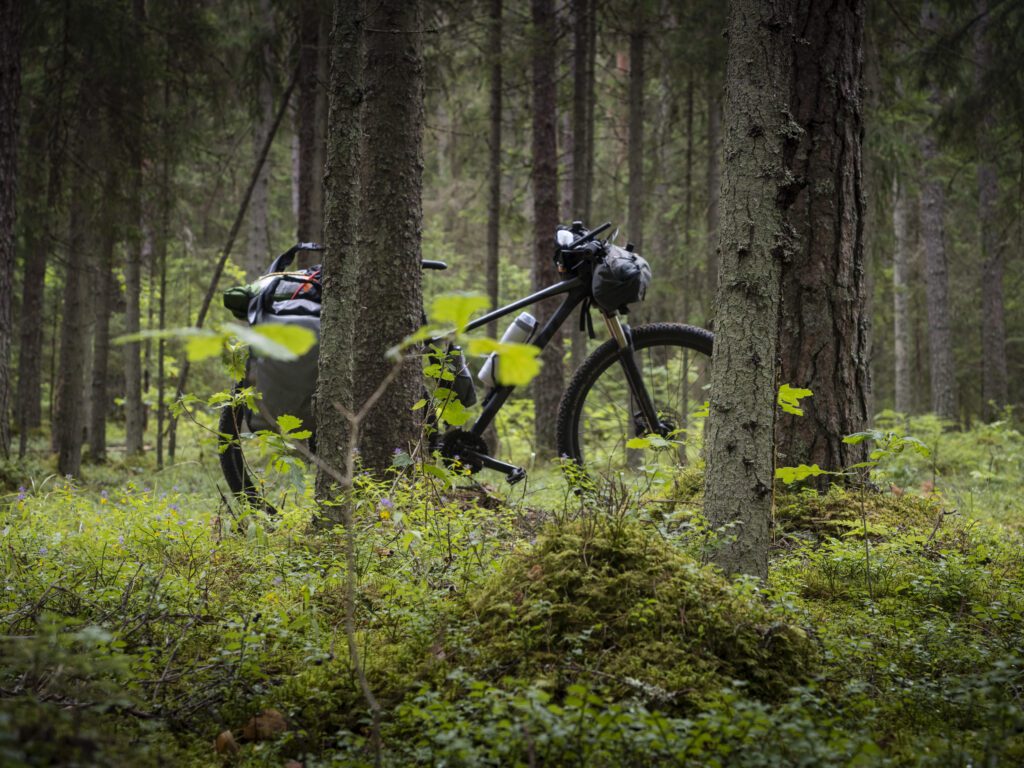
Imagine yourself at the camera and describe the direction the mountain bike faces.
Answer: facing to the right of the viewer

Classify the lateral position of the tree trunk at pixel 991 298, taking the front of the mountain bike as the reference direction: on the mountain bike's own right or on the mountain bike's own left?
on the mountain bike's own left

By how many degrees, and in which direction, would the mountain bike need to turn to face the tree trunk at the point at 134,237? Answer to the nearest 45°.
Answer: approximately 135° to its left

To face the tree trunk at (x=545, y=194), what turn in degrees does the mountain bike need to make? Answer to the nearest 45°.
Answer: approximately 90° to its left

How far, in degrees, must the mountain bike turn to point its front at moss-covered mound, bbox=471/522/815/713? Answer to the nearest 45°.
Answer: approximately 90° to its right

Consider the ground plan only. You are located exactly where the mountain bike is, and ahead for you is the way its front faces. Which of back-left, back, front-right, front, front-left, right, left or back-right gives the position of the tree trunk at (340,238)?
back-right

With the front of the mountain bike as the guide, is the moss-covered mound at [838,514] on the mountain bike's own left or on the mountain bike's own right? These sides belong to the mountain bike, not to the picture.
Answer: on the mountain bike's own right

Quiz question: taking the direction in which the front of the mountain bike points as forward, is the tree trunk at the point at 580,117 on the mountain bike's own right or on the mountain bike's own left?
on the mountain bike's own left
